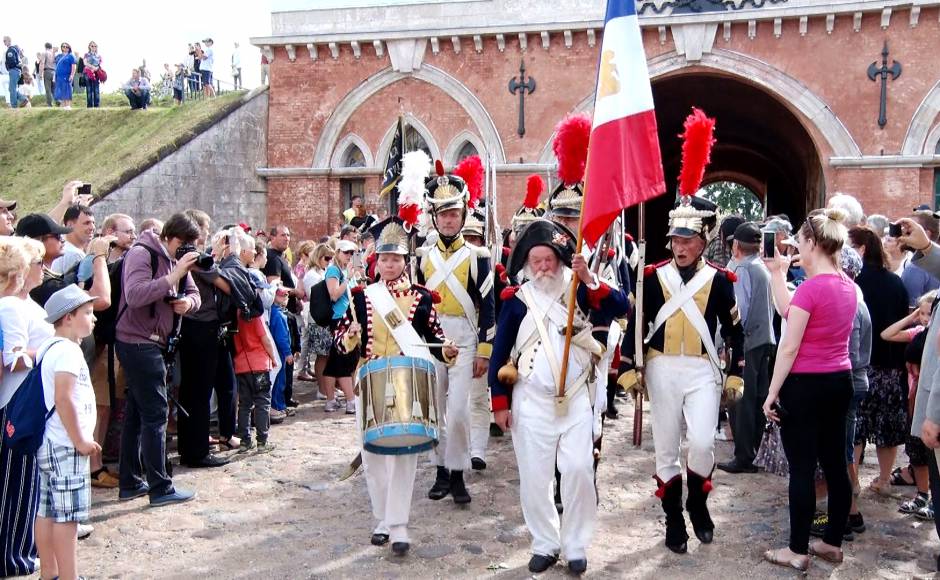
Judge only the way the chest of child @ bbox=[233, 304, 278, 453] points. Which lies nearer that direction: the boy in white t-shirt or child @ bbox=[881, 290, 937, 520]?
the child

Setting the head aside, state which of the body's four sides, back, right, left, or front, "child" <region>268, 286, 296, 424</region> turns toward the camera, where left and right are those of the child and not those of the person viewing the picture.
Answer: right

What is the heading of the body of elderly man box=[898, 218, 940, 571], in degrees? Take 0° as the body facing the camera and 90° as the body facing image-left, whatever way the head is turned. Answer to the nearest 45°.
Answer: approximately 90°

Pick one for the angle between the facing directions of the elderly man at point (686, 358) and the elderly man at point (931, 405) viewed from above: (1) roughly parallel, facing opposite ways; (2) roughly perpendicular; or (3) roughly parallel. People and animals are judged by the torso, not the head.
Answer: roughly perpendicular

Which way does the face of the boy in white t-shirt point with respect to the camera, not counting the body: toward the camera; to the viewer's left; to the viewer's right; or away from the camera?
to the viewer's right

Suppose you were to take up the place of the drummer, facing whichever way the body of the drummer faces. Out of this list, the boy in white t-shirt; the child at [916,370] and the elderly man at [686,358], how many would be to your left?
2

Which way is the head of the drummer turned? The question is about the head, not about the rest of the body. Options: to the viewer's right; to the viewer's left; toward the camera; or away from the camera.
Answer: toward the camera

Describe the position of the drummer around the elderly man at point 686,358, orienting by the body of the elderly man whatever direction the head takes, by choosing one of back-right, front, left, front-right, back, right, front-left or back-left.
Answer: right

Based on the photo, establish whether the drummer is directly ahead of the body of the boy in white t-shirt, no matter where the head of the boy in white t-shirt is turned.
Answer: yes

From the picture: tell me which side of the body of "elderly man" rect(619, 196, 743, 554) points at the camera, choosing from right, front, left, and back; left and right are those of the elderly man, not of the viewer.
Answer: front

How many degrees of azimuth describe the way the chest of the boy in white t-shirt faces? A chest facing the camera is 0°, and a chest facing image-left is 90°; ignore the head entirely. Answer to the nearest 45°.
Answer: approximately 270°

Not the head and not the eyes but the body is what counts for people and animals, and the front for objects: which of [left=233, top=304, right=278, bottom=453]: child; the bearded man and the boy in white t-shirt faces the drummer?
the boy in white t-shirt

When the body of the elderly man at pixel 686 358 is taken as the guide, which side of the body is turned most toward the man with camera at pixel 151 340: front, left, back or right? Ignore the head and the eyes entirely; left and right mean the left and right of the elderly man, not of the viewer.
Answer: right

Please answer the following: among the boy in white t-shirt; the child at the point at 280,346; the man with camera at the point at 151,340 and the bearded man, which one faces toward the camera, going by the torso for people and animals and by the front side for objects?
the bearded man

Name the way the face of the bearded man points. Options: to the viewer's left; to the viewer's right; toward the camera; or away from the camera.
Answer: toward the camera

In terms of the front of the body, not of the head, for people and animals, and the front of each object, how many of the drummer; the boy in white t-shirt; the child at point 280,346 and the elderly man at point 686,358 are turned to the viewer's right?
2

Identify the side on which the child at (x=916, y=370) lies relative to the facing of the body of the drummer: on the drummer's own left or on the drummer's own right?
on the drummer's own left

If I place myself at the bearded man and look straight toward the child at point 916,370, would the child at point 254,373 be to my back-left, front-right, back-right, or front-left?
back-left

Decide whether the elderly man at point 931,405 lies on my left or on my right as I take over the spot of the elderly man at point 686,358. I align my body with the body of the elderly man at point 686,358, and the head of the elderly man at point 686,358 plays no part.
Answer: on my left

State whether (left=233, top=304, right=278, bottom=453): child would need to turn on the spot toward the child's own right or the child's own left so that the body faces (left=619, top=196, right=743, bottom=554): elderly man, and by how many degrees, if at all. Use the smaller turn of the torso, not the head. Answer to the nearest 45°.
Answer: approximately 90° to the child's own right

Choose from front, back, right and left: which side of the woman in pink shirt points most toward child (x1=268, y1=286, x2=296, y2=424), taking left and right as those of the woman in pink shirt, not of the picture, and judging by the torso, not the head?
front

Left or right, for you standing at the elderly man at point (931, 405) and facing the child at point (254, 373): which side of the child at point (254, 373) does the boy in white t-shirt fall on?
left

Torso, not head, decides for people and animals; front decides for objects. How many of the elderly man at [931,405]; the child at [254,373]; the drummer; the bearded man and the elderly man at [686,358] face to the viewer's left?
1
